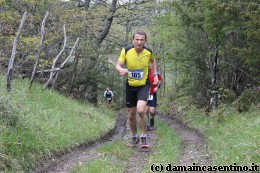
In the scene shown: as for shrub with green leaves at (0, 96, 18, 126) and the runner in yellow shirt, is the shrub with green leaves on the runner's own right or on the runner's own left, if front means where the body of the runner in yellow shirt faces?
on the runner's own right

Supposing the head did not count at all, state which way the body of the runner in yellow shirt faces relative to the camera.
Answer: toward the camera
